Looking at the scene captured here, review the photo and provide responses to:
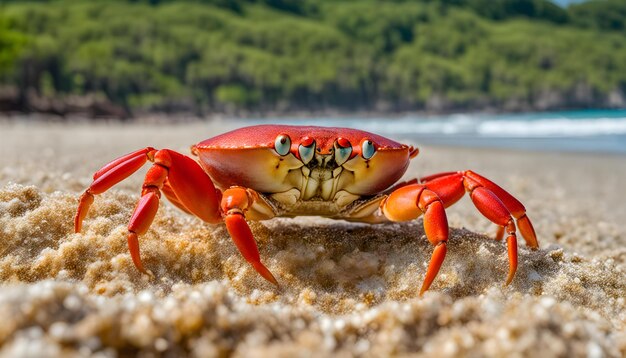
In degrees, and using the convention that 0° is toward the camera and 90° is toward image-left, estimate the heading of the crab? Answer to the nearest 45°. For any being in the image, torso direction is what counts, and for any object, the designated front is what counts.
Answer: approximately 0°

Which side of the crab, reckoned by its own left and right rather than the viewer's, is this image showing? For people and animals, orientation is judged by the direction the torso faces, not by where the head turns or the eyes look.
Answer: front
